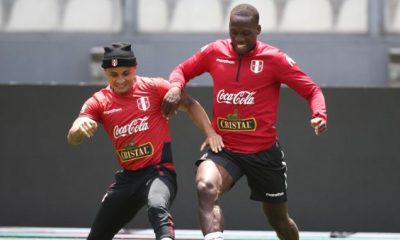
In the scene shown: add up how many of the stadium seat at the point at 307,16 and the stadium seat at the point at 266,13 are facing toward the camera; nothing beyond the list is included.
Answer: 2

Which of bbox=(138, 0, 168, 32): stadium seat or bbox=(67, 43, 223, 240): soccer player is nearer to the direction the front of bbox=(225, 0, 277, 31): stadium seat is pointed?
the soccer player

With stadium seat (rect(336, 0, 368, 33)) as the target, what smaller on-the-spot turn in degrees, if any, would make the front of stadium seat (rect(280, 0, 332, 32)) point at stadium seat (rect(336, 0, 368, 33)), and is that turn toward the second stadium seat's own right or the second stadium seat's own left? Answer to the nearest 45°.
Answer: approximately 90° to the second stadium seat's own left

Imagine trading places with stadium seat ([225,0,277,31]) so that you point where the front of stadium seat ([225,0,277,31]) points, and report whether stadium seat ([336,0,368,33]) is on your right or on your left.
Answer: on your left

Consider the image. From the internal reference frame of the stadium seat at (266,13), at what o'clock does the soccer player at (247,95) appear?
The soccer player is roughly at 12 o'clock from the stadium seat.

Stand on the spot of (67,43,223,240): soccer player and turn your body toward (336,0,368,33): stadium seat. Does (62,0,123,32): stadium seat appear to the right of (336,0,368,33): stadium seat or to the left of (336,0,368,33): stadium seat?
left

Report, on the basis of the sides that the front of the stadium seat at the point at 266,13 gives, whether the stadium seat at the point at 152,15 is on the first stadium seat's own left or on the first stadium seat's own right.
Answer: on the first stadium seat's own right

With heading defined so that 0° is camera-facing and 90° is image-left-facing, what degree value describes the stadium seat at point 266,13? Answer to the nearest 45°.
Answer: approximately 0°

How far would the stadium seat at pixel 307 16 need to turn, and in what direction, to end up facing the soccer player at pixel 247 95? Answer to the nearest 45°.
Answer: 0° — it already faces them

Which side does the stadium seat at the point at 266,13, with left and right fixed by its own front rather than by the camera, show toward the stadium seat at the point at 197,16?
right

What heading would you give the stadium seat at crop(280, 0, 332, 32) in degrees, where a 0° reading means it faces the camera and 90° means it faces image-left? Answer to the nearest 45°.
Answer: approximately 0°

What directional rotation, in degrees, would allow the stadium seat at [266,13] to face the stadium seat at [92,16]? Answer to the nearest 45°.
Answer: approximately 90° to its right
